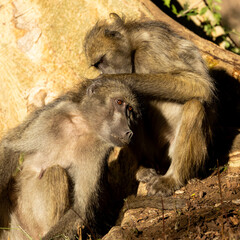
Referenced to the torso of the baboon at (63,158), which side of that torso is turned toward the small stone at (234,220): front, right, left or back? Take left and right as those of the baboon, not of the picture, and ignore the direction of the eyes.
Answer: left

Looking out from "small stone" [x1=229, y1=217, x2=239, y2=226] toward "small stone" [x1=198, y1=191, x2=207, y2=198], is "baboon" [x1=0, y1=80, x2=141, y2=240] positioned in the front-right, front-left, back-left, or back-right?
front-left

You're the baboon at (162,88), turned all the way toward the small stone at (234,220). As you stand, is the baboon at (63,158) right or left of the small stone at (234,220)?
right

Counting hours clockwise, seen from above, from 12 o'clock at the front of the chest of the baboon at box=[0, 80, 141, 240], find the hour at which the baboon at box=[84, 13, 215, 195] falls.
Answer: the baboon at box=[84, 13, 215, 195] is roughly at 10 o'clock from the baboon at box=[0, 80, 141, 240].

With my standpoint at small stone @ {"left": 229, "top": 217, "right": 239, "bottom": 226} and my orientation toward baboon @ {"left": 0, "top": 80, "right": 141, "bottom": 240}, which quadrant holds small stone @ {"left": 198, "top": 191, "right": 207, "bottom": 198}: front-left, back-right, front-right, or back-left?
front-right
